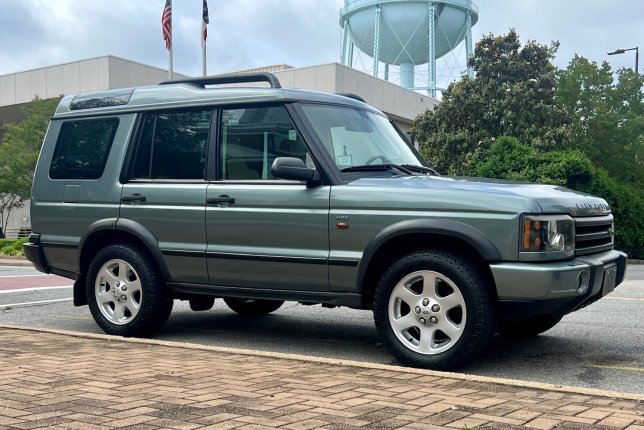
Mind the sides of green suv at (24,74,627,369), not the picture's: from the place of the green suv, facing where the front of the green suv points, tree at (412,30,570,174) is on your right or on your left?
on your left

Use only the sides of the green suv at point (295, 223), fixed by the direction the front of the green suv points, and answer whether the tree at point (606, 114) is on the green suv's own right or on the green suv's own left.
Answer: on the green suv's own left

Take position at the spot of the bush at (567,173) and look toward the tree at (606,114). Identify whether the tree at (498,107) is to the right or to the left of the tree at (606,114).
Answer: left

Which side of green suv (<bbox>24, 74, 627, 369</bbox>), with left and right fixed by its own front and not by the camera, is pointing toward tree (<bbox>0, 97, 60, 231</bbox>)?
back

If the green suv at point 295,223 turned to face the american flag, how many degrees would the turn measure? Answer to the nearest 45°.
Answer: approximately 135° to its left

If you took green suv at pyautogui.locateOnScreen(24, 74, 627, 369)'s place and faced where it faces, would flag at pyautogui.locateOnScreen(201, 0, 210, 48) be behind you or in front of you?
behind

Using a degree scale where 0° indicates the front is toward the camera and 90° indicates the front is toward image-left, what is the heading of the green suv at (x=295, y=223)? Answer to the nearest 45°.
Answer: approximately 315°

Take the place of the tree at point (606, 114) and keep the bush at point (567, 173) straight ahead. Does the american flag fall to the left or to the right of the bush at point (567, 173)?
right
